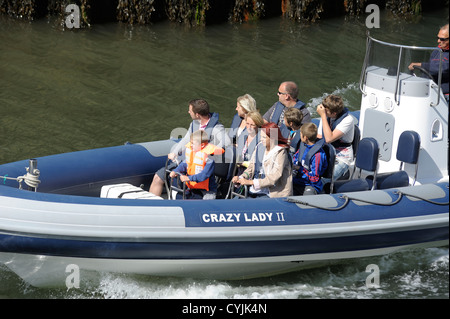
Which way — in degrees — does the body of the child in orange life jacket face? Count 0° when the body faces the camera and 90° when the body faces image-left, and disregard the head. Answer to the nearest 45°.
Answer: approximately 45°

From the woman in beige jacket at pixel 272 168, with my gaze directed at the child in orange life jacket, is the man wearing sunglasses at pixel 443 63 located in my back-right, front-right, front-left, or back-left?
back-right

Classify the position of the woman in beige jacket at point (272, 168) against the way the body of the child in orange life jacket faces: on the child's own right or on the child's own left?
on the child's own left

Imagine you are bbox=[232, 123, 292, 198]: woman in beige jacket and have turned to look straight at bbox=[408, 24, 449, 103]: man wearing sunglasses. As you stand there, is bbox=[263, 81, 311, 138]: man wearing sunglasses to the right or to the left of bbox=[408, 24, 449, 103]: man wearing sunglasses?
left

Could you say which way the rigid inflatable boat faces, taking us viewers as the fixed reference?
facing to the left of the viewer

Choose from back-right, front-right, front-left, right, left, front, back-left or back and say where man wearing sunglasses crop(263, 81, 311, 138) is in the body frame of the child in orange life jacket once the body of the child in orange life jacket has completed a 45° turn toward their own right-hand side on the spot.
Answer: back-right

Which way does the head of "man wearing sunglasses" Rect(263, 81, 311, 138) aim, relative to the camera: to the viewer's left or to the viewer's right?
to the viewer's left
